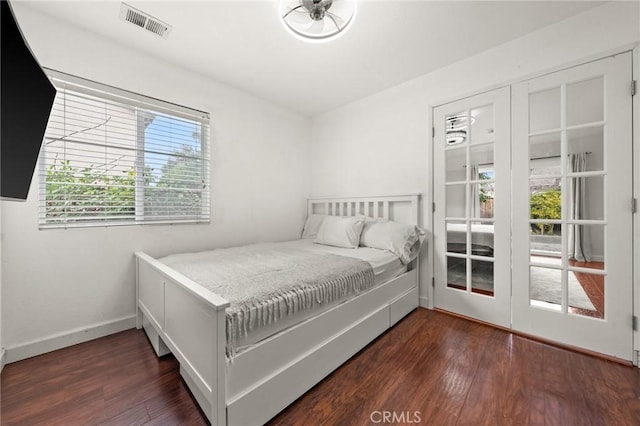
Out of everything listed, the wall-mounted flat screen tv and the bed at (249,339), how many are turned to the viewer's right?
1

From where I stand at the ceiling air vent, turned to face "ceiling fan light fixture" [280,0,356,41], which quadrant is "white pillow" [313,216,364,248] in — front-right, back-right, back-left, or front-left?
front-left

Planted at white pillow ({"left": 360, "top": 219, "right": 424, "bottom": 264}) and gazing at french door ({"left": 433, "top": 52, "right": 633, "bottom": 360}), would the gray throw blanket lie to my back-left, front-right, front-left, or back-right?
back-right

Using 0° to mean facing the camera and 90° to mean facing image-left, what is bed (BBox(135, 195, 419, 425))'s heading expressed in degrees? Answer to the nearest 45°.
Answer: approximately 45°

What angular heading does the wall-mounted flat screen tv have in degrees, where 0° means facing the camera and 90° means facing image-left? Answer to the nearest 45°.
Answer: approximately 270°

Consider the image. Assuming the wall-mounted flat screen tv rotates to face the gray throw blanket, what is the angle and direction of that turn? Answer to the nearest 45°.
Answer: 0° — it already faces it

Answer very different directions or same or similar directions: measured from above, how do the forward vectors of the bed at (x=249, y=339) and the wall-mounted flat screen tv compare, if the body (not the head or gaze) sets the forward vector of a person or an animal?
very different directions

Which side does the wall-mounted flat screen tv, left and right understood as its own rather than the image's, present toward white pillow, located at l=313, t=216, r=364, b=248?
front

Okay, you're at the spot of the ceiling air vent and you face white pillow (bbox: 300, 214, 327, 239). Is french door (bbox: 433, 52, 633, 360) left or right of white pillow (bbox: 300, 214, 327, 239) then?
right
